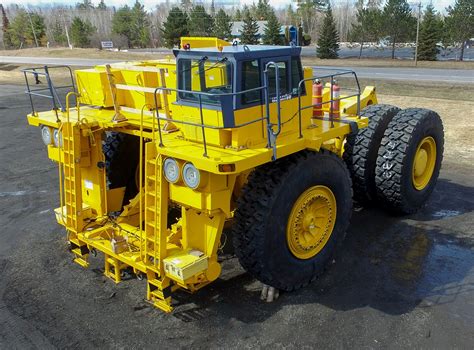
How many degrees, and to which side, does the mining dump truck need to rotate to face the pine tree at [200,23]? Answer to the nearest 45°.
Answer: approximately 135° to its right

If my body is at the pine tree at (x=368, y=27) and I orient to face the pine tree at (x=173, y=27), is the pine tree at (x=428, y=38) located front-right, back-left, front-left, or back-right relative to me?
back-left

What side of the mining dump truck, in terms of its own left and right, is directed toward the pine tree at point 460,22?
back

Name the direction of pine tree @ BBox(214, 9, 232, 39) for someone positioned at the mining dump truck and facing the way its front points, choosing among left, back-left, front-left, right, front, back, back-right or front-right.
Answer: back-right

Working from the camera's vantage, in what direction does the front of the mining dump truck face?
facing the viewer and to the left of the viewer

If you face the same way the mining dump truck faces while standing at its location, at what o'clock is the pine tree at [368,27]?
The pine tree is roughly at 5 o'clock from the mining dump truck.

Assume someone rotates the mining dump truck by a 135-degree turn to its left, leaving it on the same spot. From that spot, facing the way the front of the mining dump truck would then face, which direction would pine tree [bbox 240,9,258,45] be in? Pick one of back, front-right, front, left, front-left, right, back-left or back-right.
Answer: left

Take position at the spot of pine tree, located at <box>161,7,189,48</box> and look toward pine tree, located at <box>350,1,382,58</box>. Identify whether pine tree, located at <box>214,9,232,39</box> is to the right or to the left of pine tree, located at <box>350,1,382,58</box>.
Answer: left
